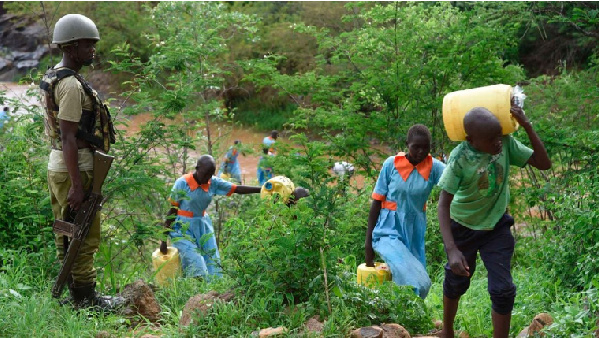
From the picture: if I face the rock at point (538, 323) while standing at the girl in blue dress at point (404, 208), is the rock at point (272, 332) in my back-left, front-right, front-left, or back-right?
front-right

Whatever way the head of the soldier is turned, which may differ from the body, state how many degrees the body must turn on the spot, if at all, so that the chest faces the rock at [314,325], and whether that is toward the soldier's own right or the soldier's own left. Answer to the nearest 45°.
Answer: approximately 45° to the soldier's own right

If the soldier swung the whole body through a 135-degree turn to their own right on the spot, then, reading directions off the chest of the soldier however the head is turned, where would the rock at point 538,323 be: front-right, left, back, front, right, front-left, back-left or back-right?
left

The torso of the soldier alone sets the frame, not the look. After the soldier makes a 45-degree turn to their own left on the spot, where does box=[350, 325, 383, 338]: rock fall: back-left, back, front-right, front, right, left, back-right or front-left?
right

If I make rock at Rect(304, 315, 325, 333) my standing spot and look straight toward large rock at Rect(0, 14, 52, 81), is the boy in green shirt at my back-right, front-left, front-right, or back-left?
back-right

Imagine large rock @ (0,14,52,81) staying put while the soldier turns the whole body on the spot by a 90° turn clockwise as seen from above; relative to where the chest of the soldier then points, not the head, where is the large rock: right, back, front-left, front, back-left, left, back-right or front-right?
back

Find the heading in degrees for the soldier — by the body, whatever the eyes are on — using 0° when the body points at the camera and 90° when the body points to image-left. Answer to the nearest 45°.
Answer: approximately 270°

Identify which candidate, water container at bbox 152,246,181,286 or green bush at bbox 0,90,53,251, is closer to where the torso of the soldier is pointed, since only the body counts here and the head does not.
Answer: the water container

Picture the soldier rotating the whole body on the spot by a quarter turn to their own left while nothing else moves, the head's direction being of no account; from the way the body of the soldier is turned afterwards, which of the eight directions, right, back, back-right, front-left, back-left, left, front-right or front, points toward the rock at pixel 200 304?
back-right

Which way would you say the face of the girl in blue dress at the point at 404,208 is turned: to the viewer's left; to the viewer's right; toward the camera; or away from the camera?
toward the camera

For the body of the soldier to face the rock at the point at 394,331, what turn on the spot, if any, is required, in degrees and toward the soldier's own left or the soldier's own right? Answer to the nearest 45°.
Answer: approximately 45° to the soldier's own right

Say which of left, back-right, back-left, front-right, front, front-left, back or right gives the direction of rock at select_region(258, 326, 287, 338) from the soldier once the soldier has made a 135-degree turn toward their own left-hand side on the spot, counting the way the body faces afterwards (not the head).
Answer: back

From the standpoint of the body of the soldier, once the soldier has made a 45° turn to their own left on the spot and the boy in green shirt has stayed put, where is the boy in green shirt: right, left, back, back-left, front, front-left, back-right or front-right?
right

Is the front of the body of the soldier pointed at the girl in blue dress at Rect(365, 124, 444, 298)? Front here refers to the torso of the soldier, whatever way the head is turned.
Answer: yes

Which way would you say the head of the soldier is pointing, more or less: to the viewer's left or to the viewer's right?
to the viewer's right
